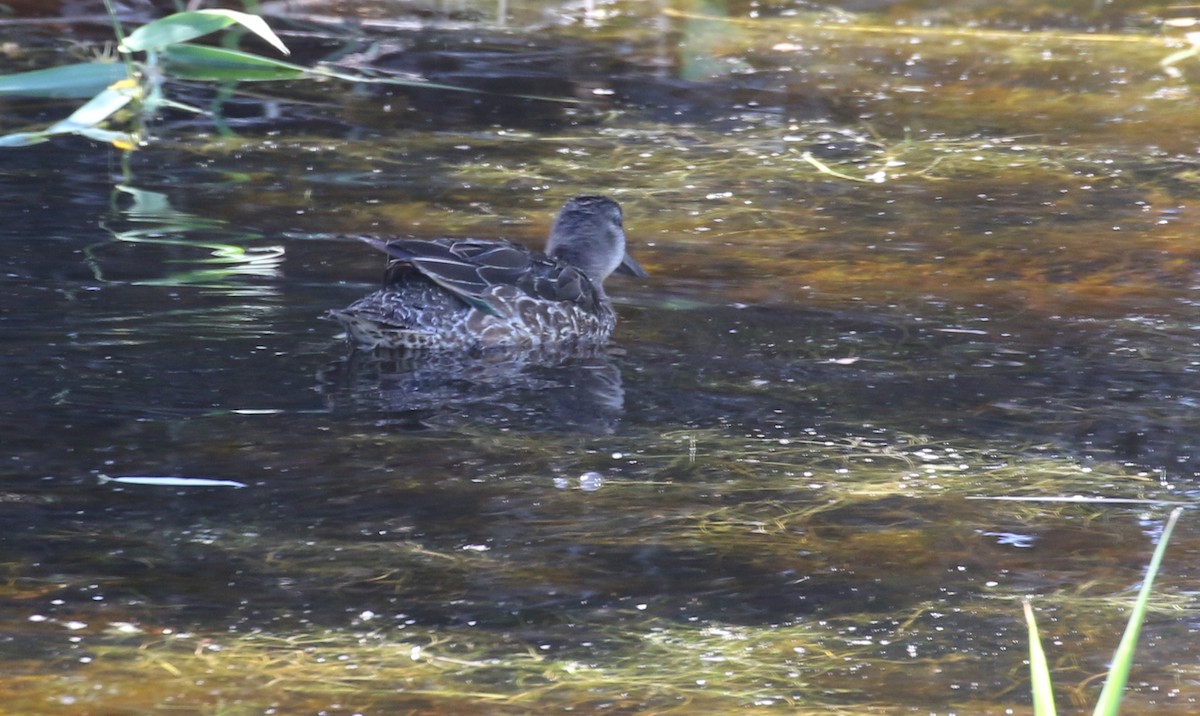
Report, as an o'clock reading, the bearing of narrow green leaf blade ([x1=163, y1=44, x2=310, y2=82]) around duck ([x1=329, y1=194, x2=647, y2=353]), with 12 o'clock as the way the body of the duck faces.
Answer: The narrow green leaf blade is roughly at 8 o'clock from the duck.

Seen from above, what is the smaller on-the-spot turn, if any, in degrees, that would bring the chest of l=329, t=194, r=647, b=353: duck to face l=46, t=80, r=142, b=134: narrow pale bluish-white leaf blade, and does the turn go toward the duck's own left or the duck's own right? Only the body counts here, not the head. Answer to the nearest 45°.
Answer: approximately 135° to the duck's own left

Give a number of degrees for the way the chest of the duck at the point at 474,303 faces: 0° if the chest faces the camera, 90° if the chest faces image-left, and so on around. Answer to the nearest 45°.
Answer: approximately 270°

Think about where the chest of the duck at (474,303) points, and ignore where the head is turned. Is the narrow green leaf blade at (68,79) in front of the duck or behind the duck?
behind

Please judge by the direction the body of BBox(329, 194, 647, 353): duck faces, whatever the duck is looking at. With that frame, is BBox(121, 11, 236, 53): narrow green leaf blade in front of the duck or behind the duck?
behind
